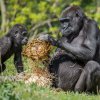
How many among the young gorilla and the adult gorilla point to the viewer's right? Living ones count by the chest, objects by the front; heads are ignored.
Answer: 1

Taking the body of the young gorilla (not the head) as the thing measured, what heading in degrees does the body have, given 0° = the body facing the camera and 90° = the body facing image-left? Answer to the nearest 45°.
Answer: approximately 270°

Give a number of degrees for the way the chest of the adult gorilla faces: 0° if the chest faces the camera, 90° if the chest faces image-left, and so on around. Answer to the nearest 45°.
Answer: approximately 45°

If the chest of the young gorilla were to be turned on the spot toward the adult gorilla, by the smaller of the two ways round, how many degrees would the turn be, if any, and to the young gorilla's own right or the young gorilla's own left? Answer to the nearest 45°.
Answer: approximately 45° to the young gorilla's own right
